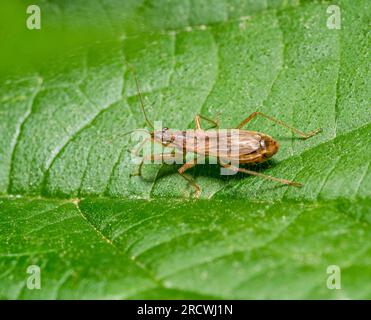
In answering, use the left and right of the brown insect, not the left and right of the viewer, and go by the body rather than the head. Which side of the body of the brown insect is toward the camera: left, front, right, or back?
left
